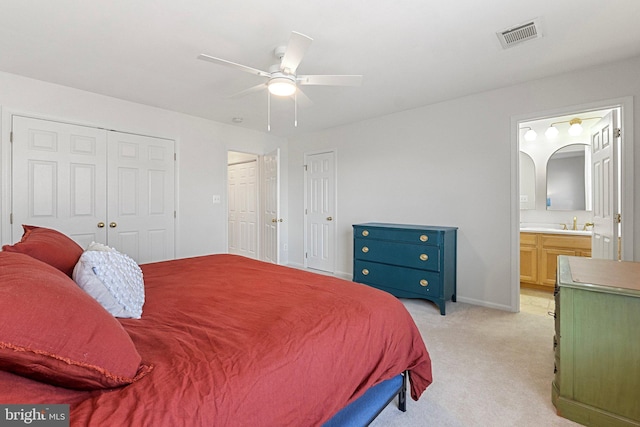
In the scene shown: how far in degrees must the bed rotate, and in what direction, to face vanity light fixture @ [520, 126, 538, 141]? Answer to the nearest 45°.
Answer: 0° — it already faces it

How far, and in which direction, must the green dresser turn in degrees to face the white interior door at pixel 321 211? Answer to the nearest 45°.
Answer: approximately 45° to its right

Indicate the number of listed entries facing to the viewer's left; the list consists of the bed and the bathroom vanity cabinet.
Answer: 0

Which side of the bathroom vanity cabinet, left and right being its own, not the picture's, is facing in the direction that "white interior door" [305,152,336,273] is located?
right

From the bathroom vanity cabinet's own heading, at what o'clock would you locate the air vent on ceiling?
The air vent on ceiling is roughly at 12 o'clock from the bathroom vanity cabinet.

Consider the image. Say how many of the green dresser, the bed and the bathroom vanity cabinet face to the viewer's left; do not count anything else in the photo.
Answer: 1

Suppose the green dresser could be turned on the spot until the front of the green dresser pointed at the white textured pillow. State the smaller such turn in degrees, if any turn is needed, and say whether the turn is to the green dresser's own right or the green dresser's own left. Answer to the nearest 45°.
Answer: approximately 45° to the green dresser's own left

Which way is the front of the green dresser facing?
to the viewer's left

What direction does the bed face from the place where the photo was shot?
facing away from the viewer and to the right of the viewer

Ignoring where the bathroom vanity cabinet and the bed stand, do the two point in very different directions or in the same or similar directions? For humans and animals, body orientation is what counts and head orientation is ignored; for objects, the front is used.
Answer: very different directions
